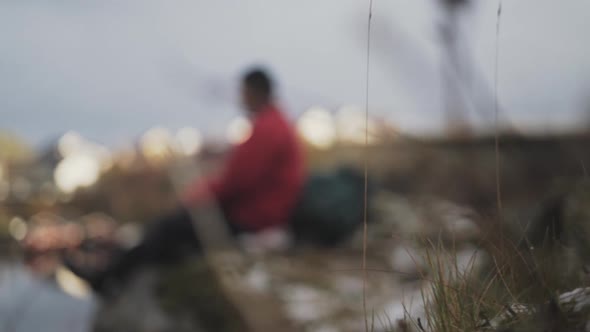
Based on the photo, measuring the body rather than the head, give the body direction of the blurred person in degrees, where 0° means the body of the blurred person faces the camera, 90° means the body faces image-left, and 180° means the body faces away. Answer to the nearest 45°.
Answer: approximately 90°
